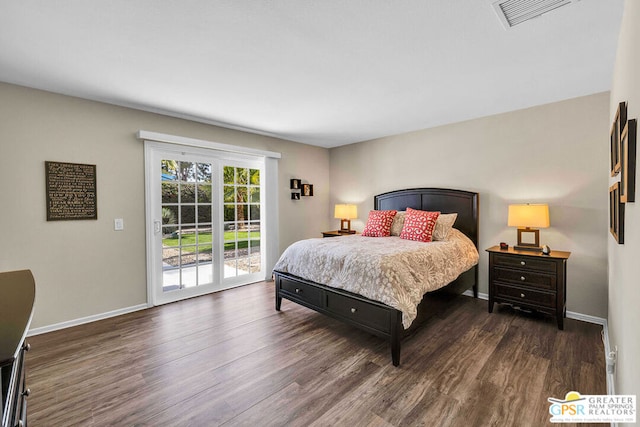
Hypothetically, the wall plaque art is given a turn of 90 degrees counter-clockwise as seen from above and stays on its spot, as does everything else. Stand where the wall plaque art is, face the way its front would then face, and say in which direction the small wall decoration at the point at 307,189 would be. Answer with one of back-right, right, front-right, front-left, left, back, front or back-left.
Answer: front-right

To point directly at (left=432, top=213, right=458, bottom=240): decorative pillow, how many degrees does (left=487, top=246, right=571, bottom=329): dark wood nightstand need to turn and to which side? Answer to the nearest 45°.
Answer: approximately 45° to its right

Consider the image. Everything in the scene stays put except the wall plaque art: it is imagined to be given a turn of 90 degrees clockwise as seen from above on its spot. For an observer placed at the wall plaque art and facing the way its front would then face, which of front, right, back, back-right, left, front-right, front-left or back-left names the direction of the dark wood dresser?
front-left

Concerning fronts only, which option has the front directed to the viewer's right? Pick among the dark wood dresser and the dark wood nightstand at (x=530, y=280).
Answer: the dark wood dresser

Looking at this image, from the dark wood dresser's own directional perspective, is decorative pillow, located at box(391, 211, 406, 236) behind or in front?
in front

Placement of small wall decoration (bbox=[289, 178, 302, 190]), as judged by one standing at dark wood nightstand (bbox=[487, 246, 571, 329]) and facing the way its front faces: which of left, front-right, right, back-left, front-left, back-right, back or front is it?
front-right

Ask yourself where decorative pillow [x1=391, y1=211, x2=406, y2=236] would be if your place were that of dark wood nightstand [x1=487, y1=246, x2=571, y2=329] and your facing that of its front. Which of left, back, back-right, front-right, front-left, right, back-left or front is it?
front-right

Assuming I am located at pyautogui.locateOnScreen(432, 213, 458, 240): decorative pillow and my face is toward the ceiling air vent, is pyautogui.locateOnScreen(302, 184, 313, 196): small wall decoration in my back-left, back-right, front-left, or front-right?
back-right

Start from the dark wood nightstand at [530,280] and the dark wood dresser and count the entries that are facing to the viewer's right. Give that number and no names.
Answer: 1

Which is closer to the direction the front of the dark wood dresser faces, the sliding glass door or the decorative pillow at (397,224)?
the decorative pillow

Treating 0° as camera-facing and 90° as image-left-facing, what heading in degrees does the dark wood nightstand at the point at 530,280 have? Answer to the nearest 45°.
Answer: approximately 45°

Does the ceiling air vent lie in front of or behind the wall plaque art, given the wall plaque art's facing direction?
in front

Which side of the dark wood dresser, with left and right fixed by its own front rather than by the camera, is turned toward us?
right
